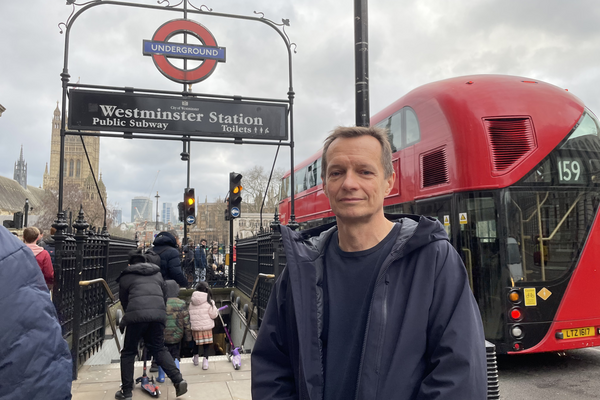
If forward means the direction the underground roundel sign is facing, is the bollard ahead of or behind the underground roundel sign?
ahead

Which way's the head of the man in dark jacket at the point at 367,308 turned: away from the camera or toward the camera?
toward the camera

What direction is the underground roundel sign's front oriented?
toward the camera

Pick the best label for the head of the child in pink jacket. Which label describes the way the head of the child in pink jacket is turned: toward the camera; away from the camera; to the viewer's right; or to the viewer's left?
away from the camera

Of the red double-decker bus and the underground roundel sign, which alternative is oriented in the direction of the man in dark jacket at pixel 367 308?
the underground roundel sign

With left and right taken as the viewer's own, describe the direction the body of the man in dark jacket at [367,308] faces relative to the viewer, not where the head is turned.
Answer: facing the viewer

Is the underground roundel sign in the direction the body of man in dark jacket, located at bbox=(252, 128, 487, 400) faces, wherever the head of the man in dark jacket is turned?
no

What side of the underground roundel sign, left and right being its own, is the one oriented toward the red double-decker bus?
left

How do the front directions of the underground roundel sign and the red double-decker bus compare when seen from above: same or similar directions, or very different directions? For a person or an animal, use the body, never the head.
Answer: very different directions

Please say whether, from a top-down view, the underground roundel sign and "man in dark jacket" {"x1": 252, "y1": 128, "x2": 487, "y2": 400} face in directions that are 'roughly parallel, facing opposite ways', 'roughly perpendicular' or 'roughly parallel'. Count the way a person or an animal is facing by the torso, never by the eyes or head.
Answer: roughly parallel
